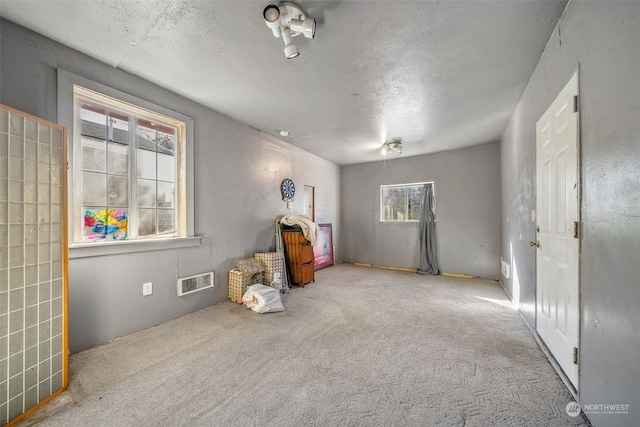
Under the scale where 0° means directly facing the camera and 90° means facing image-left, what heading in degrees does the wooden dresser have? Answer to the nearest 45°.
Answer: approximately 315°

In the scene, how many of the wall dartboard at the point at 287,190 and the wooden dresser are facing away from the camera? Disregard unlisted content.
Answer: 0

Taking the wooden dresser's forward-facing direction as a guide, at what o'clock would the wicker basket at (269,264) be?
The wicker basket is roughly at 3 o'clock from the wooden dresser.

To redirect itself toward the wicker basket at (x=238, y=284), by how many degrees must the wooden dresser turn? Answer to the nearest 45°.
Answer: approximately 90° to its right
